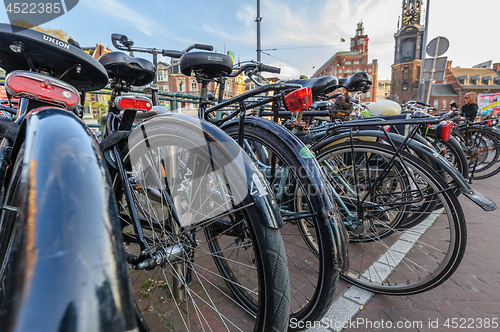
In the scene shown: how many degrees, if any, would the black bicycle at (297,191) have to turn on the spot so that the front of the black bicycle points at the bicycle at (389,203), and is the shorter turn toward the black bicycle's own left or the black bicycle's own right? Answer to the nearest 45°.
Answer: approximately 90° to the black bicycle's own right

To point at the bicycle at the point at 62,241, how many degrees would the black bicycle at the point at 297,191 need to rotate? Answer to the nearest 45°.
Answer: approximately 90° to its left
